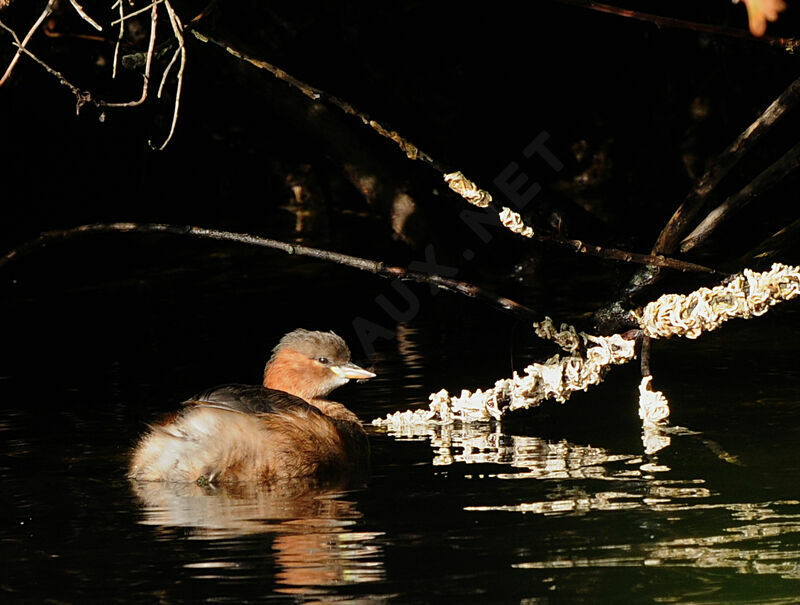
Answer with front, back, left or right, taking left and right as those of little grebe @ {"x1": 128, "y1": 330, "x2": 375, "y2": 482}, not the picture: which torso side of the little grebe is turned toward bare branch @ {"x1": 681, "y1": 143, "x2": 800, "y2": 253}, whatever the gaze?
front

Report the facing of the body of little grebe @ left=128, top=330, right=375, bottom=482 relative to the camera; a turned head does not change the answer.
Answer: to the viewer's right
